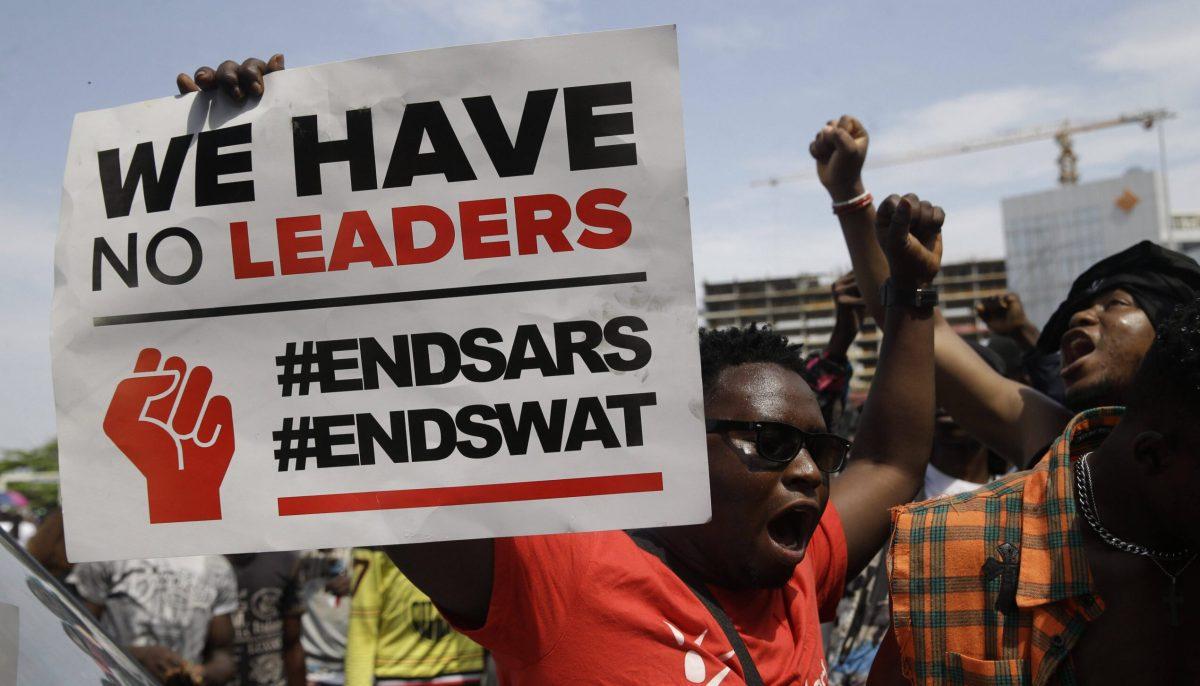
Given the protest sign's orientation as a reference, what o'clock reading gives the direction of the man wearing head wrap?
The man wearing head wrap is roughly at 8 o'clock from the protest sign.

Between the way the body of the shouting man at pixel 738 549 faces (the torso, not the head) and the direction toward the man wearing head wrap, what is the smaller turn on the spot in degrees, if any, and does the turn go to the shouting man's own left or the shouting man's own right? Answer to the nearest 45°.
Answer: approximately 90° to the shouting man's own left

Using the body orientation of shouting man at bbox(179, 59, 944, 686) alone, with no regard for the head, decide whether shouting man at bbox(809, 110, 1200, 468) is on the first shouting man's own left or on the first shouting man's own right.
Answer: on the first shouting man's own left

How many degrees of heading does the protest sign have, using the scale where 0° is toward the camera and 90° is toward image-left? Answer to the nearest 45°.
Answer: approximately 0°

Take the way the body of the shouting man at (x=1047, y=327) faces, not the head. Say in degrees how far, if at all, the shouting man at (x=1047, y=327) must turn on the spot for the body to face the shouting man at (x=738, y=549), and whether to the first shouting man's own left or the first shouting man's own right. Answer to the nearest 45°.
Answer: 0° — they already face them
